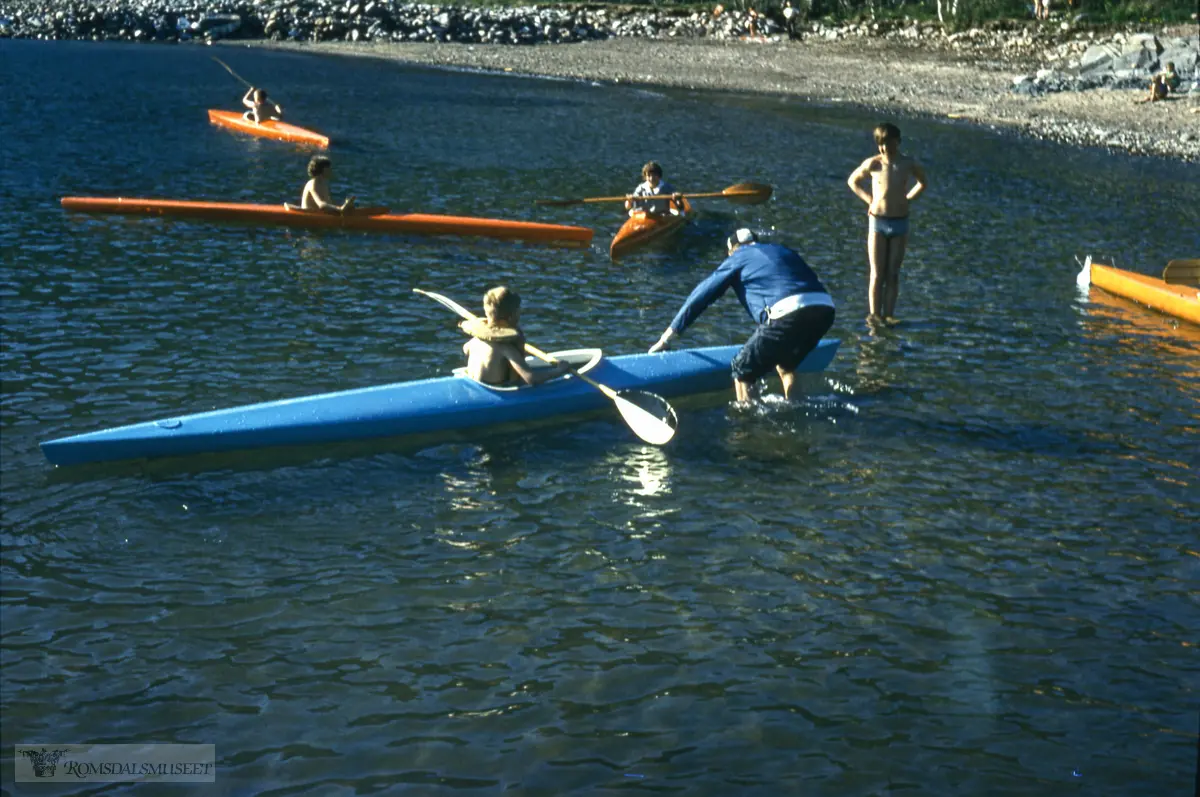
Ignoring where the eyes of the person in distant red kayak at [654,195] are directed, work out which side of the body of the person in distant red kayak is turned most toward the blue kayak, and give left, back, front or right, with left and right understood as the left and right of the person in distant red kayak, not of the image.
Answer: front

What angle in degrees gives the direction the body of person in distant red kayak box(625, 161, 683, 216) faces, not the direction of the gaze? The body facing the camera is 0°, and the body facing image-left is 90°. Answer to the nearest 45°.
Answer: approximately 0°

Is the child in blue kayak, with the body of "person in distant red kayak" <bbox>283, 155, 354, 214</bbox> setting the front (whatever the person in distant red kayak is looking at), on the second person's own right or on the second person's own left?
on the second person's own right

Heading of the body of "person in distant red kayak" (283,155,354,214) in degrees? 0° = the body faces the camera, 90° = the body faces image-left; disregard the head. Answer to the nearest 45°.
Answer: approximately 270°

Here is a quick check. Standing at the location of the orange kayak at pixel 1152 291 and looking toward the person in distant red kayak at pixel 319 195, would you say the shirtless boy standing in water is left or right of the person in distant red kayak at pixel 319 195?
left

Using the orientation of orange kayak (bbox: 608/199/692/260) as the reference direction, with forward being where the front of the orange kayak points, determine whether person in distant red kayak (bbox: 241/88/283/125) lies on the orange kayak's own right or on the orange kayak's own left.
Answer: on the orange kayak's own right

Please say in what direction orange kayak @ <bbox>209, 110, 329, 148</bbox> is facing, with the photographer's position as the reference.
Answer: facing the viewer and to the right of the viewer

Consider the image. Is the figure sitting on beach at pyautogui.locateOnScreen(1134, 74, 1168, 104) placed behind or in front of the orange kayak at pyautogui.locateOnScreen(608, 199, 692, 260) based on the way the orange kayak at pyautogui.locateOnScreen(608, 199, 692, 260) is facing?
behind
